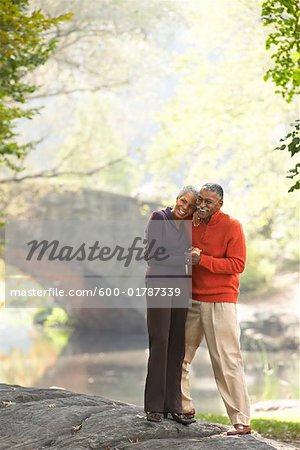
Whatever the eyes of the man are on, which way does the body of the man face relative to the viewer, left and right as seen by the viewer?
facing the viewer and to the left of the viewer

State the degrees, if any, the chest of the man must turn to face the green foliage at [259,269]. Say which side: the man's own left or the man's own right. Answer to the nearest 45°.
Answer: approximately 135° to the man's own right

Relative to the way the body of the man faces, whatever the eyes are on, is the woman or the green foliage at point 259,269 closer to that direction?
the woman

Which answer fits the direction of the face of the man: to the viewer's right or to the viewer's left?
to the viewer's left

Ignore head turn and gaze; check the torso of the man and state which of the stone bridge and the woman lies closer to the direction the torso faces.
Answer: the woman

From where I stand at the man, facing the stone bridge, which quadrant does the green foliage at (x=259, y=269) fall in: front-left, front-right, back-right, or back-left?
front-right

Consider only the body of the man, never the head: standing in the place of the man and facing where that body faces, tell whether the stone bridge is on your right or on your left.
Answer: on your right
